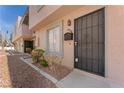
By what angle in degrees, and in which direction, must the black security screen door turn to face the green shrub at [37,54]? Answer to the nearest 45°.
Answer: approximately 90° to its right

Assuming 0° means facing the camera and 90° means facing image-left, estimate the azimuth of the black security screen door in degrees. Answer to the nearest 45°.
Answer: approximately 45°
